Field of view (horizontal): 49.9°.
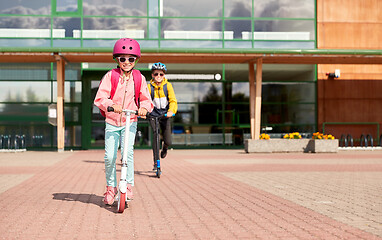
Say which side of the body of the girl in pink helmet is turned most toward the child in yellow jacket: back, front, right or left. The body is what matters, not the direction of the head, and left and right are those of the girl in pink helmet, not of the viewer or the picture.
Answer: back

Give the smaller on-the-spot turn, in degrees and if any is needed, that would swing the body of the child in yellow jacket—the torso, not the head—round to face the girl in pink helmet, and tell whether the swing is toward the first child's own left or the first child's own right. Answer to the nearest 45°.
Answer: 0° — they already face them

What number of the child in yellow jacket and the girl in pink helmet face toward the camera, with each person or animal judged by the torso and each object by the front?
2

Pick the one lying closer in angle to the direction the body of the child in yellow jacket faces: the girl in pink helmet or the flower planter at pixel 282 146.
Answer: the girl in pink helmet

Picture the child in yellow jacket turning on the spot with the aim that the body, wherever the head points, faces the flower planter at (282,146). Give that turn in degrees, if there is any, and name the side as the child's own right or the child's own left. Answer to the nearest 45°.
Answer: approximately 135° to the child's own left

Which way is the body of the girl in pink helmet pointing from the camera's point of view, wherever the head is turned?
toward the camera
